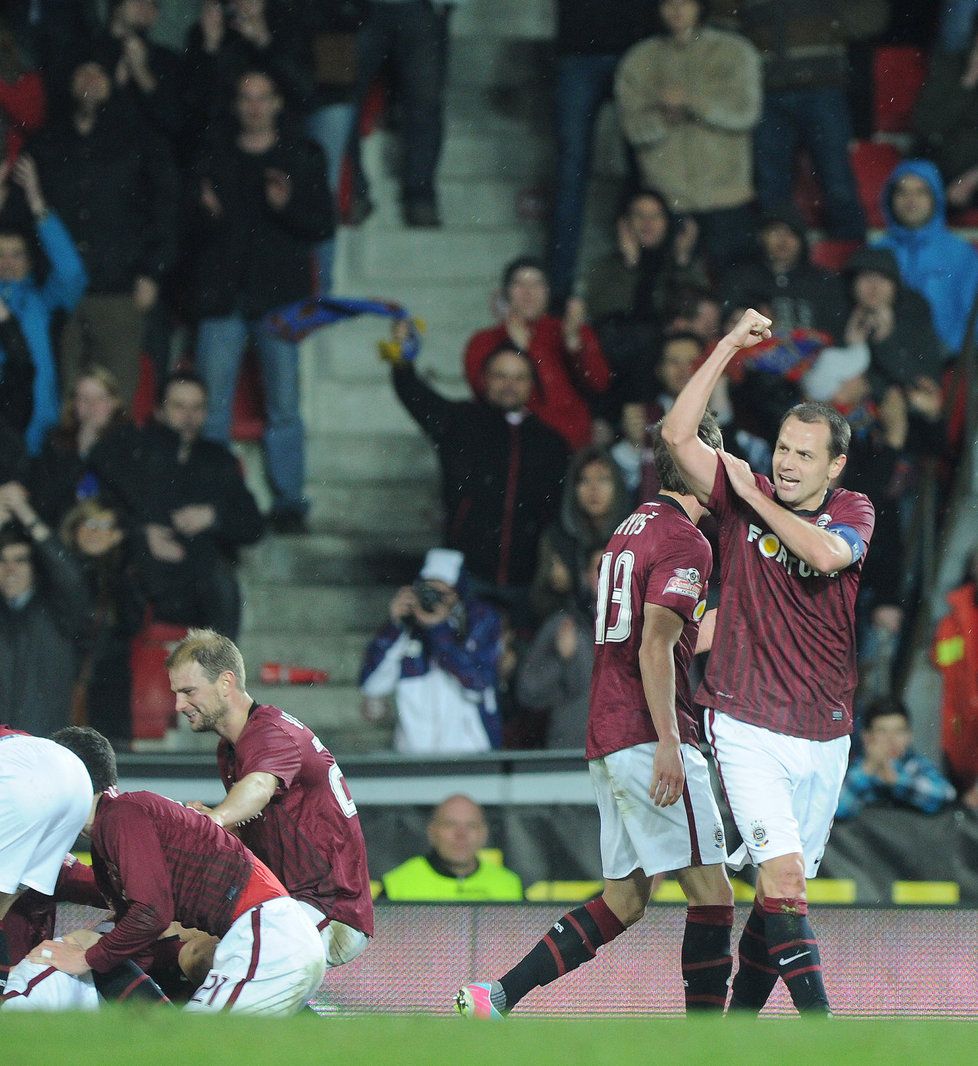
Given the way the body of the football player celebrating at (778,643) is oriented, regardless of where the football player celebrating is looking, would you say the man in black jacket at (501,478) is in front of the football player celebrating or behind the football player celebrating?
behind

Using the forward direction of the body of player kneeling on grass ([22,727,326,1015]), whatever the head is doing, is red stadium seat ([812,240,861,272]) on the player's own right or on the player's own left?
on the player's own right

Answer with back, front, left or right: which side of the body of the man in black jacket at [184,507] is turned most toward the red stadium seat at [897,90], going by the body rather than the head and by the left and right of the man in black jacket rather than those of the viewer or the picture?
left

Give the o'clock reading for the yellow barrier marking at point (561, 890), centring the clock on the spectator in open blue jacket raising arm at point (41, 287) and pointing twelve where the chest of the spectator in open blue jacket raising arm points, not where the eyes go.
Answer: The yellow barrier marking is roughly at 11 o'clock from the spectator in open blue jacket raising arm.

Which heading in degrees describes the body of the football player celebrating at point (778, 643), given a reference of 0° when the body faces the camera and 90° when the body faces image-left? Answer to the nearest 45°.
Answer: approximately 0°

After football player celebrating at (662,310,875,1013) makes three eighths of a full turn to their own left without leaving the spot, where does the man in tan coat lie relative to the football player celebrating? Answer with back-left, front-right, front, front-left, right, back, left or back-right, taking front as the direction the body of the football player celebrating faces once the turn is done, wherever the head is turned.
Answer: front-left

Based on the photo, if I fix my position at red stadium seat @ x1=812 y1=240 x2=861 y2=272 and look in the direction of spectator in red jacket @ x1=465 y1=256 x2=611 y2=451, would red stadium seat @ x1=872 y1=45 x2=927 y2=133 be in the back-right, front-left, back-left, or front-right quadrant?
back-right

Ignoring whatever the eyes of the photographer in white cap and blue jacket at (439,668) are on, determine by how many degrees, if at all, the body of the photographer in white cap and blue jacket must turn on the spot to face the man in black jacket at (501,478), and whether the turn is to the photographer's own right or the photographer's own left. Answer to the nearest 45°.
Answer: approximately 180°

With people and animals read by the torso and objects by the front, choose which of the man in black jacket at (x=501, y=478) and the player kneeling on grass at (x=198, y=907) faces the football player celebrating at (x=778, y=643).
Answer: the man in black jacket

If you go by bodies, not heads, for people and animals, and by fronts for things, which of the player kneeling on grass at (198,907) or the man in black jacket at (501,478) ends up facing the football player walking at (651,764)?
the man in black jacket

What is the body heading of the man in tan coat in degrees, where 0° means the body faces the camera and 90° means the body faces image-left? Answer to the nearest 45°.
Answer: approximately 0°
